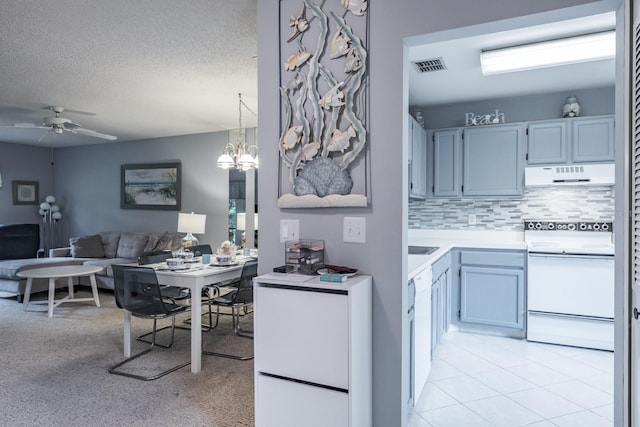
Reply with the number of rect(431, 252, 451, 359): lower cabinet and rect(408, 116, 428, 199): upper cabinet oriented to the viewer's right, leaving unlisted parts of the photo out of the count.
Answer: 2

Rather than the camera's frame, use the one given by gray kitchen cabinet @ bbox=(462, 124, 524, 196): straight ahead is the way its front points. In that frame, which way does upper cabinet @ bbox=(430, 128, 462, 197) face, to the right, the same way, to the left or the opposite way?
the same way

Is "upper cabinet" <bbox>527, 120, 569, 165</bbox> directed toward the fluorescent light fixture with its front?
yes

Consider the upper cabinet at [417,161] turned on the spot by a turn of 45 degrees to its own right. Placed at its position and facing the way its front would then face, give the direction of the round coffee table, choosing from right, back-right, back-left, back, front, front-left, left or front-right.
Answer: back-right

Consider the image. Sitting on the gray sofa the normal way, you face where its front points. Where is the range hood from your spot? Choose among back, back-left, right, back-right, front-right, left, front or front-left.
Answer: left

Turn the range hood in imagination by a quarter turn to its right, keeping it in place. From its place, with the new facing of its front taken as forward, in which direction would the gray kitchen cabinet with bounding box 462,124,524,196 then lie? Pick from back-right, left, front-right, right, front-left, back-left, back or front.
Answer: front

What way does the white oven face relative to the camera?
toward the camera

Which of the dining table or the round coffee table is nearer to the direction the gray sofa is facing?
the round coffee table

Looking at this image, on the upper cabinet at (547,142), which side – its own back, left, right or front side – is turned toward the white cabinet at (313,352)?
front

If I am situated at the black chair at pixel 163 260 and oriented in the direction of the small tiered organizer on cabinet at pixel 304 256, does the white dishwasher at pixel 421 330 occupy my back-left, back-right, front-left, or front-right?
front-left

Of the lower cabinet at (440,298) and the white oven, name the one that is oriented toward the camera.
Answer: the white oven

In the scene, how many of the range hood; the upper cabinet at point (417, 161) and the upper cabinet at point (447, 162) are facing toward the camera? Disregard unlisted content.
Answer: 2

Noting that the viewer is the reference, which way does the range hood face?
facing the viewer

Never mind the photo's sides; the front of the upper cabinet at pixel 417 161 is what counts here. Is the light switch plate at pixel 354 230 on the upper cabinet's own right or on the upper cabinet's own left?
on the upper cabinet's own right

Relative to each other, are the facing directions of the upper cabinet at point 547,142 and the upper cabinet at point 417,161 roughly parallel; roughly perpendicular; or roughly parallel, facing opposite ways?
roughly perpendicular

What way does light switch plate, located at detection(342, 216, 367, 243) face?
toward the camera

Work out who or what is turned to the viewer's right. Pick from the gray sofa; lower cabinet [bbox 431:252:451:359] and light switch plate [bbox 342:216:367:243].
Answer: the lower cabinet

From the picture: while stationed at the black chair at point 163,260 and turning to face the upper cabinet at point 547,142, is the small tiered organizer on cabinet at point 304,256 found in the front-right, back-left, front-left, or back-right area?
front-right

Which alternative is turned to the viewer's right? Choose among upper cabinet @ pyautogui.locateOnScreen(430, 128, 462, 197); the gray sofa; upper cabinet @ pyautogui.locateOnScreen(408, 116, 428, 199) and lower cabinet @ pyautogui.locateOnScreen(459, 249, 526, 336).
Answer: upper cabinet @ pyautogui.locateOnScreen(408, 116, 428, 199)

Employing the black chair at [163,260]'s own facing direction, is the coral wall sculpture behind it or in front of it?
in front

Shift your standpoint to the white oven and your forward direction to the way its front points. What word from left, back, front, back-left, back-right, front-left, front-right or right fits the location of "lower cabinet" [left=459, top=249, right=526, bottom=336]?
right

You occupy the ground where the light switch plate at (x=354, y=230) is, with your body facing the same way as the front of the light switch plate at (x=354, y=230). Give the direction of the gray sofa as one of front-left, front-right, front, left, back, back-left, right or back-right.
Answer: back-right

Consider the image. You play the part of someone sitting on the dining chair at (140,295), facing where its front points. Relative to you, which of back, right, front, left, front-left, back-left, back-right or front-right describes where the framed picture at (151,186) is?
front-left

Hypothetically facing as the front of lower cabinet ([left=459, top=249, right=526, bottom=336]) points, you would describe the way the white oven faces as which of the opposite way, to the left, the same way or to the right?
the same way

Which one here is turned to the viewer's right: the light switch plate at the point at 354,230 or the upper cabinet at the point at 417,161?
the upper cabinet
